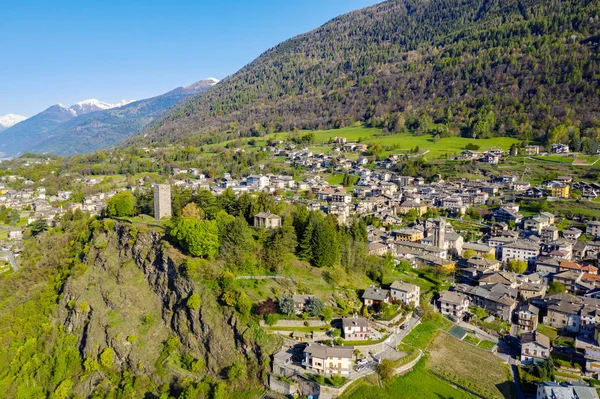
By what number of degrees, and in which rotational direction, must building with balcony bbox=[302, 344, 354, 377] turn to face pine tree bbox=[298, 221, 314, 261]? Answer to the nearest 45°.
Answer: approximately 180°

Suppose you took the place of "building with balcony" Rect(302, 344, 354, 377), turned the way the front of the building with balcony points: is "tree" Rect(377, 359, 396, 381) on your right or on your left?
on your left

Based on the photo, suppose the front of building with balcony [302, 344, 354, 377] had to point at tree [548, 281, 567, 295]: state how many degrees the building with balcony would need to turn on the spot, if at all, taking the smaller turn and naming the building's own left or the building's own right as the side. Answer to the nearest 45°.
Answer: approximately 135° to the building's own left

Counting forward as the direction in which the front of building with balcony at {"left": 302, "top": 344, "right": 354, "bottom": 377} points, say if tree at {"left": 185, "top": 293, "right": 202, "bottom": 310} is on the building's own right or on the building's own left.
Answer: on the building's own right

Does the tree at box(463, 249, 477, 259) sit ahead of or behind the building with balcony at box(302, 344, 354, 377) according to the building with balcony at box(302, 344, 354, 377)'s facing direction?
behind

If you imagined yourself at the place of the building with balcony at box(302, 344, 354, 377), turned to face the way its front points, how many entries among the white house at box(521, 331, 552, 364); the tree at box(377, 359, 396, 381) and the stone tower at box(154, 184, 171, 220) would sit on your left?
2

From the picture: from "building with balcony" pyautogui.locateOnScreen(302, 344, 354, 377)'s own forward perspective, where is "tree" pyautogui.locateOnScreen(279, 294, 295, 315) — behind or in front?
behind

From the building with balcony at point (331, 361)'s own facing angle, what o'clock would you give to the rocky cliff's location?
The rocky cliff is roughly at 4 o'clock from the building with balcony.

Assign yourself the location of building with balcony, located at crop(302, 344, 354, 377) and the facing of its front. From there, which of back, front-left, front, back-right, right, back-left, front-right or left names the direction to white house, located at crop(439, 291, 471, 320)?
back-left

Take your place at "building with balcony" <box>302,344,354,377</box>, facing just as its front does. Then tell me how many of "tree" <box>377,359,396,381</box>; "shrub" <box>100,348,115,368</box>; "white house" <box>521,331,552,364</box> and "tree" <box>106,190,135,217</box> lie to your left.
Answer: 2

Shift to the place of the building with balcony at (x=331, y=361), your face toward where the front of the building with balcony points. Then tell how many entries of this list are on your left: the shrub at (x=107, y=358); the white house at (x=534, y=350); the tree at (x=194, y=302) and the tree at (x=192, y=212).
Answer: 1

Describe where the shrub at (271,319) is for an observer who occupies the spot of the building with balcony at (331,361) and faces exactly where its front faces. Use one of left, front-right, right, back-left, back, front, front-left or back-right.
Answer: back-right

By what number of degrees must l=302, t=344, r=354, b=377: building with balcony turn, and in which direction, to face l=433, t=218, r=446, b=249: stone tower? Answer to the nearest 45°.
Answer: approximately 135° to its left

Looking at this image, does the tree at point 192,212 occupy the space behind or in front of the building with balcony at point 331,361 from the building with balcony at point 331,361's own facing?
behind

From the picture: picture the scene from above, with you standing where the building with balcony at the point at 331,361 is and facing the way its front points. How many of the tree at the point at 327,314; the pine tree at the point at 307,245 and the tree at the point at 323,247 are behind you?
3

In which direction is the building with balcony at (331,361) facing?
toward the camera

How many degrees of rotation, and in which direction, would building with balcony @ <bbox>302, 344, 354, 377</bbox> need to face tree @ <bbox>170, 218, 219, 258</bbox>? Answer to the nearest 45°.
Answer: approximately 135° to its right
